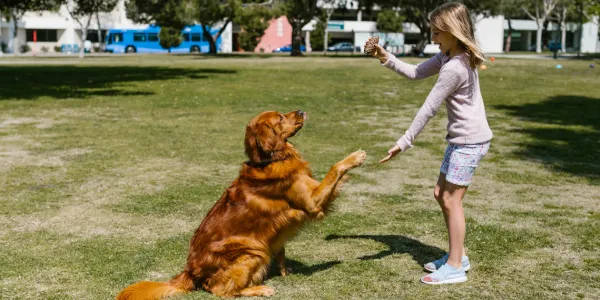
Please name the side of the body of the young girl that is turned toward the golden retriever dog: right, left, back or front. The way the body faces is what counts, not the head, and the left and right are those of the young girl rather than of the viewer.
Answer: front

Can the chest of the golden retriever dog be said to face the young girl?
yes

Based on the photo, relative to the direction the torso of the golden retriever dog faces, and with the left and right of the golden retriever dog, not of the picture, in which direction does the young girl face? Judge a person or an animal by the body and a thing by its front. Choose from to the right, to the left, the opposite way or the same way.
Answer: the opposite way

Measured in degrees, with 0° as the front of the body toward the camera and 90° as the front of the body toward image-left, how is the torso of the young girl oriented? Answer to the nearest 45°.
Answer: approximately 90°

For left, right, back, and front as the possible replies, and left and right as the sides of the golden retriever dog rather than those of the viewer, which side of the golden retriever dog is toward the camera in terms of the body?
right

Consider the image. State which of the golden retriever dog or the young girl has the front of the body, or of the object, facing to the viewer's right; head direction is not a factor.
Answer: the golden retriever dog

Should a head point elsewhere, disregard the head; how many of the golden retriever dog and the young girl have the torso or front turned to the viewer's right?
1

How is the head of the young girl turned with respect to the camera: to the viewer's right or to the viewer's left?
to the viewer's left
